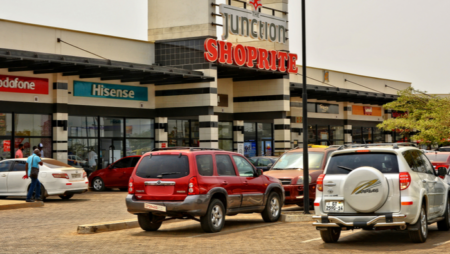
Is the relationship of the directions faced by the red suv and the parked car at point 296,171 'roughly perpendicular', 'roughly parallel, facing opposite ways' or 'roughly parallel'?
roughly parallel, facing opposite ways

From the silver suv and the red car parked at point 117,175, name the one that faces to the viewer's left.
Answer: the red car parked

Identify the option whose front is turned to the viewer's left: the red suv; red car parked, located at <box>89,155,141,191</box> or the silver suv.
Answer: the red car parked

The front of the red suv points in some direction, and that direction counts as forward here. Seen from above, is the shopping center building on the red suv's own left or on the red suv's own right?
on the red suv's own left

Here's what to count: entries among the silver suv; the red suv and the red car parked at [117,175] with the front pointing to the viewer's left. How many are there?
1

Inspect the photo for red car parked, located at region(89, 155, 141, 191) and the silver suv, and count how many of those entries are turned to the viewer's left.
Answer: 1

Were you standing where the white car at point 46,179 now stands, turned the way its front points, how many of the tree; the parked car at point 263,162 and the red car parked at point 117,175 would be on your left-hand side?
0

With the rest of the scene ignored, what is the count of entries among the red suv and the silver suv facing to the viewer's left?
0

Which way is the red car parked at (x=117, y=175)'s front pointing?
to the viewer's left

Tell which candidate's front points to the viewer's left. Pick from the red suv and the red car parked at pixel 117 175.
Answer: the red car parked

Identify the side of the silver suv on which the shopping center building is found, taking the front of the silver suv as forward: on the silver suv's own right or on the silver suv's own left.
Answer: on the silver suv's own left

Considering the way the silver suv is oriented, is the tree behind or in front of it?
in front

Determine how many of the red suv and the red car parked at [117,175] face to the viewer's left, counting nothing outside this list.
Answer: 1

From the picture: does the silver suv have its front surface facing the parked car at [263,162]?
no

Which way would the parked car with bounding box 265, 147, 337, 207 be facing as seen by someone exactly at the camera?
facing the viewer and to the left of the viewer
